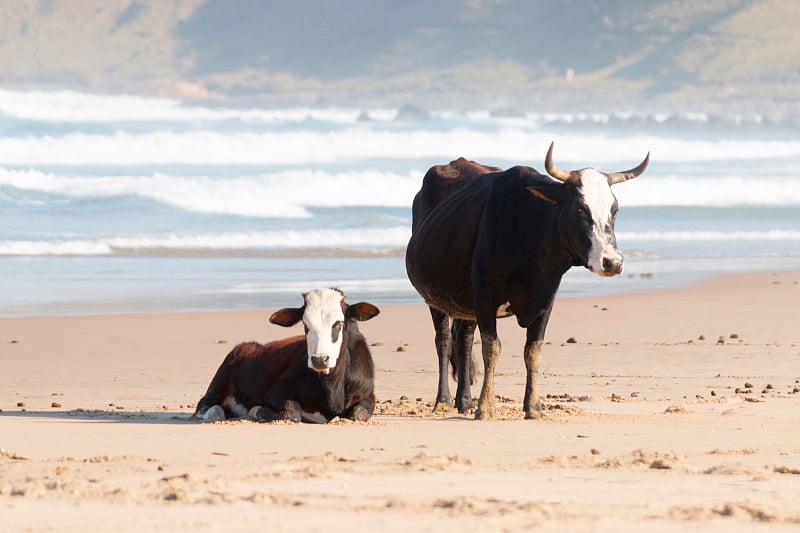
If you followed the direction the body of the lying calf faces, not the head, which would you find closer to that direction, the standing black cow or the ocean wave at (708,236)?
the standing black cow

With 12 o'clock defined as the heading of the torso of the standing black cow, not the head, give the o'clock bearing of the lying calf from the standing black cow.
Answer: The lying calf is roughly at 4 o'clock from the standing black cow.

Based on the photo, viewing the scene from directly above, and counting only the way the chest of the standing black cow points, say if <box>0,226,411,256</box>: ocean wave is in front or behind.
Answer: behind

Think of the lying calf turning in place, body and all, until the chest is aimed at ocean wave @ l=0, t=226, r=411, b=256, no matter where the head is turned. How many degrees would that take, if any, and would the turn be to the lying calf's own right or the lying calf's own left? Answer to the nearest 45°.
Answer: approximately 135° to the lying calf's own left

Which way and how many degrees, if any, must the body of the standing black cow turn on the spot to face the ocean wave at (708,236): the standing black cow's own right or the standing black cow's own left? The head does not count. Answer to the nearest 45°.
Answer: approximately 135° to the standing black cow's own left

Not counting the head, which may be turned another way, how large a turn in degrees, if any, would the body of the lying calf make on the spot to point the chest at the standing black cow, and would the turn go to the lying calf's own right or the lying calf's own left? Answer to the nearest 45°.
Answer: approximately 45° to the lying calf's own left

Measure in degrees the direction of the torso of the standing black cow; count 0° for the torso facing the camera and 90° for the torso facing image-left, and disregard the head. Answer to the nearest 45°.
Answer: approximately 315°
